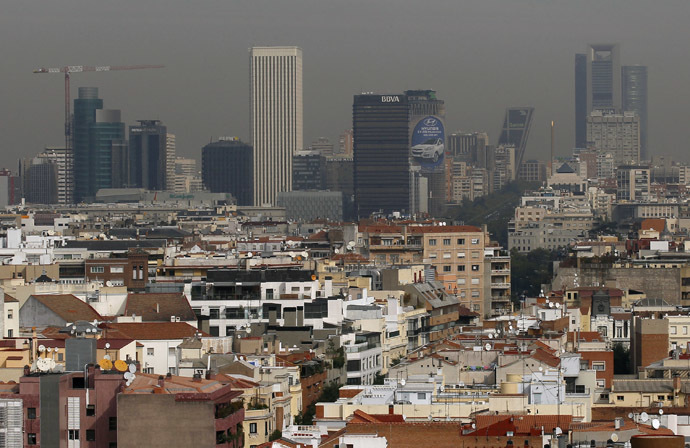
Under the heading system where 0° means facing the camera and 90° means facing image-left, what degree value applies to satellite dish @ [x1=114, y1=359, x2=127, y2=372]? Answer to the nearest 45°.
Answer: approximately 315°
